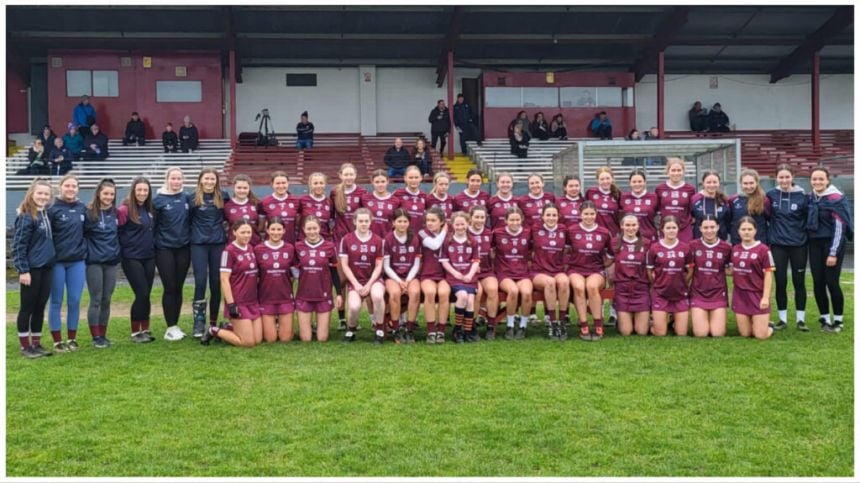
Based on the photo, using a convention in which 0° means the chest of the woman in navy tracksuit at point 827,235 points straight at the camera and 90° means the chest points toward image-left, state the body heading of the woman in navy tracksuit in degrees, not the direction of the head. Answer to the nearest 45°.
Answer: approximately 45°

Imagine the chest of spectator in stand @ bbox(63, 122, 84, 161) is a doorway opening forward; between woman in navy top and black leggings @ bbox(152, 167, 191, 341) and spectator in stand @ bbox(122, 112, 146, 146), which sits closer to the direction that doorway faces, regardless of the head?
the woman in navy top and black leggings

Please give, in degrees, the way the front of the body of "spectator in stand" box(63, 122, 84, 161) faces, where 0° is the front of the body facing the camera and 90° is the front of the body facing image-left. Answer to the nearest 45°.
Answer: approximately 0°

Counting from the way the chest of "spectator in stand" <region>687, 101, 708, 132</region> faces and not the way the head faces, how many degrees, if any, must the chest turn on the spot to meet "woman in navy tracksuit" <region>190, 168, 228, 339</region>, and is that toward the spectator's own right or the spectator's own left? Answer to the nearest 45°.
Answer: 0° — they already face them

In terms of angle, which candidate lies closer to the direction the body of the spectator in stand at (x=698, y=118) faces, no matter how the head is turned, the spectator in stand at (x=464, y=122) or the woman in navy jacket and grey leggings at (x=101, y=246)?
the woman in navy jacket and grey leggings

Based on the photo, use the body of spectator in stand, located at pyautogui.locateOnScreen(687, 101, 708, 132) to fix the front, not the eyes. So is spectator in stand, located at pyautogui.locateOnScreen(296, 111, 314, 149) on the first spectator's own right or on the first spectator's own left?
on the first spectator's own right

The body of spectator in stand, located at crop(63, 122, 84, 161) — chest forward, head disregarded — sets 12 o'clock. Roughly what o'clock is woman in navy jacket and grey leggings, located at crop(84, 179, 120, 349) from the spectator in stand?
The woman in navy jacket and grey leggings is roughly at 12 o'clock from the spectator in stand.
